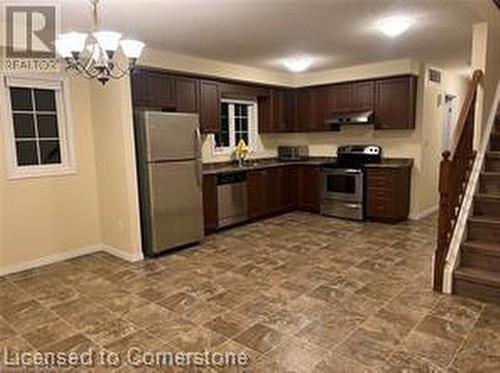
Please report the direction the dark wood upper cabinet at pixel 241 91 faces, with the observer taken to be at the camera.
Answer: facing the viewer and to the right of the viewer

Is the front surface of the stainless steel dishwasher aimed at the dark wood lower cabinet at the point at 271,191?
no

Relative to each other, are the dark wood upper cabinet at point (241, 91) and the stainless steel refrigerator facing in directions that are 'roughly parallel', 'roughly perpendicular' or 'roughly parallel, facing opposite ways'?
roughly parallel

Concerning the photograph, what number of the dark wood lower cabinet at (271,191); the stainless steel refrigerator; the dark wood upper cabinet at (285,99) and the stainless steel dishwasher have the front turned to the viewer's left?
0

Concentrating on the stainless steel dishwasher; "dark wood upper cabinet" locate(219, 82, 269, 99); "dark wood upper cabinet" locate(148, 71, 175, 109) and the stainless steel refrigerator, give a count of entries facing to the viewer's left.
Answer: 0

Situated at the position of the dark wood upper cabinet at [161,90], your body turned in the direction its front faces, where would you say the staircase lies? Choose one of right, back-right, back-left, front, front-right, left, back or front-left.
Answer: front

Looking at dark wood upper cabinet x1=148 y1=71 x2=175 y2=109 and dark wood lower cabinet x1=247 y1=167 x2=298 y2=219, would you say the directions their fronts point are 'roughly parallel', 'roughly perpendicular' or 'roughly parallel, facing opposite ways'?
roughly parallel

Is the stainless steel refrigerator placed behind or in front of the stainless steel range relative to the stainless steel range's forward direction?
in front

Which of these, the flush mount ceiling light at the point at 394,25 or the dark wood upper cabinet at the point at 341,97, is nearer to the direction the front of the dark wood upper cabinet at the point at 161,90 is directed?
the flush mount ceiling light

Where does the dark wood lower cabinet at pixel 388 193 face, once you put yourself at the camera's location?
facing the viewer and to the left of the viewer

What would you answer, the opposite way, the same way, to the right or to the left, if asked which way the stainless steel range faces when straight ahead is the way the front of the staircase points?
the same way
